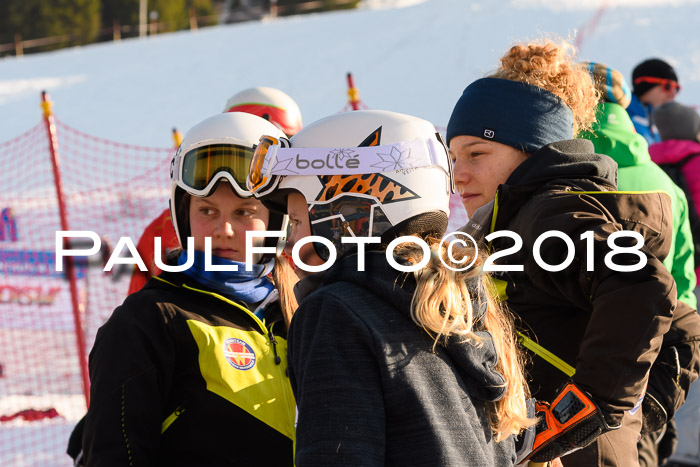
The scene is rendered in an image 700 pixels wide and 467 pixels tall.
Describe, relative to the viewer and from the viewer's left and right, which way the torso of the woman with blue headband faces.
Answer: facing to the left of the viewer

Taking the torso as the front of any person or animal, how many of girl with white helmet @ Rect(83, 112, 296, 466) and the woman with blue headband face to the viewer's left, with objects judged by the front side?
1

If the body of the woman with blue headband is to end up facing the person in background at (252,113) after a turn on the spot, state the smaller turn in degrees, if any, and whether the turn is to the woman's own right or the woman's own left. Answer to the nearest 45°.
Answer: approximately 45° to the woman's own right

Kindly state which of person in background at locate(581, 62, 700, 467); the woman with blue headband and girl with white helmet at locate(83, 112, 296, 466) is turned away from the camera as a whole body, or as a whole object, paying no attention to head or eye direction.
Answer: the person in background

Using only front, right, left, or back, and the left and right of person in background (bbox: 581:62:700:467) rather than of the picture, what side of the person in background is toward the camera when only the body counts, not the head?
back

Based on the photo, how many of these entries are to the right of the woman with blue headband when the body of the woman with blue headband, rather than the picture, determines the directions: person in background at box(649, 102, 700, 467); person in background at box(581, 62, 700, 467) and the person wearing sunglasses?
3

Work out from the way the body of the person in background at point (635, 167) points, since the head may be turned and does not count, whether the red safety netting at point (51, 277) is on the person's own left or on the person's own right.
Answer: on the person's own left

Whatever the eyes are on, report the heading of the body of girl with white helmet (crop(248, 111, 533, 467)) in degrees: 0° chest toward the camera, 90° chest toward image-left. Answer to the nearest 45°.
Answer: approximately 135°

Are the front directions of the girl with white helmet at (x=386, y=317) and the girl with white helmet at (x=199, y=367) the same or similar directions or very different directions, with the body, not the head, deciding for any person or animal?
very different directions

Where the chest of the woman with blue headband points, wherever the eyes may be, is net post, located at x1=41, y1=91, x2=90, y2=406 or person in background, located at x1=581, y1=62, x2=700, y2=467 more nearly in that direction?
the net post

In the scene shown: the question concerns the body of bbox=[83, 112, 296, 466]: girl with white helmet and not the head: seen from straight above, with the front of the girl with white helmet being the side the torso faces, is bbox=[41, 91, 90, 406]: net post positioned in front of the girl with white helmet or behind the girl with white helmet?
behind
